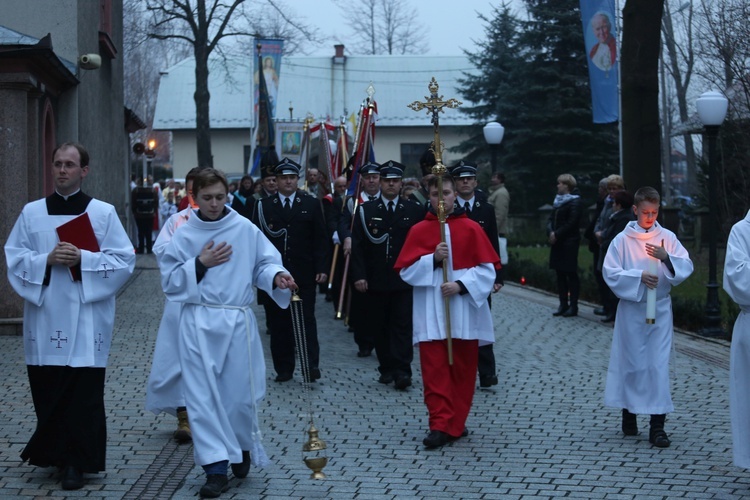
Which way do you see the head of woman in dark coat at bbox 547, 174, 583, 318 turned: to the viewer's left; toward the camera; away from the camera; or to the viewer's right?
to the viewer's left

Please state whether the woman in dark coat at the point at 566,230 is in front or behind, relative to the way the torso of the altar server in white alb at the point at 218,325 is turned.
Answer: behind

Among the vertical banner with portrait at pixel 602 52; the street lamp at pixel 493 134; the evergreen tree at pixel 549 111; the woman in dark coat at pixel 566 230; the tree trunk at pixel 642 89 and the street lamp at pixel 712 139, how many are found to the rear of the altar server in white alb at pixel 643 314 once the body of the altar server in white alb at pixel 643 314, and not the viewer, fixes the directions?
6

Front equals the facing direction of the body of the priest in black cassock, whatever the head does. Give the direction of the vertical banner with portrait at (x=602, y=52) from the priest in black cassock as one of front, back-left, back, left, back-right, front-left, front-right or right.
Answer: back-left

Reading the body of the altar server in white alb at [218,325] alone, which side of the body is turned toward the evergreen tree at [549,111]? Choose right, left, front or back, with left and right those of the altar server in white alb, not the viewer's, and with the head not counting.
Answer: back

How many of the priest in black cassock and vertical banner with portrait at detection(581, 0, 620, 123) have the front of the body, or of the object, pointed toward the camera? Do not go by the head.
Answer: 2

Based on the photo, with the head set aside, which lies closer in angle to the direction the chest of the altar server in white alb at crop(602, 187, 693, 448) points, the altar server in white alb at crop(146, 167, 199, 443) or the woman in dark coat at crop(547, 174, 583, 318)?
the altar server in white alb

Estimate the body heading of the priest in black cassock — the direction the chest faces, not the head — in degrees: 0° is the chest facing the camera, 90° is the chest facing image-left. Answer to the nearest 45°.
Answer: approximately 0°

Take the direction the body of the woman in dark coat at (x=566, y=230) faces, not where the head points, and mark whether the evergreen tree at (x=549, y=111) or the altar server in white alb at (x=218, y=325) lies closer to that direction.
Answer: the altar server in white alb

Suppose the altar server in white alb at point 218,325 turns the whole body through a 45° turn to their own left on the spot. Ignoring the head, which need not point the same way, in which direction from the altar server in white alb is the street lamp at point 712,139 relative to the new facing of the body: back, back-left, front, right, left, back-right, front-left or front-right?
left
